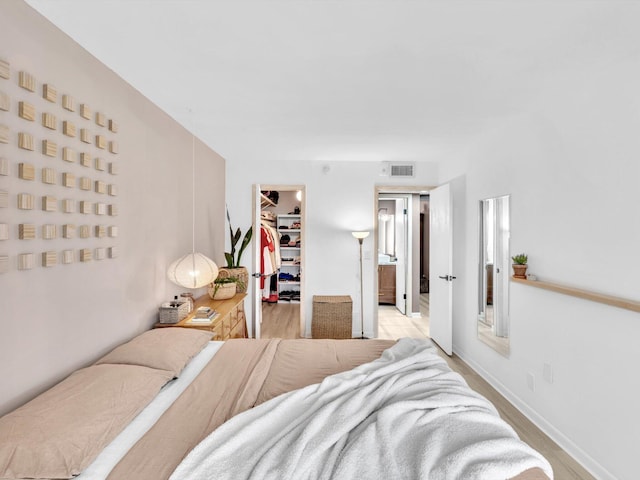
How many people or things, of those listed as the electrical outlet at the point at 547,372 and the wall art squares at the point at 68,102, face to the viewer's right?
1

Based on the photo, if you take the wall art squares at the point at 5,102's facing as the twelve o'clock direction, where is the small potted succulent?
The small potted succulent is roughly at 11 o'clock from the wall art squares.

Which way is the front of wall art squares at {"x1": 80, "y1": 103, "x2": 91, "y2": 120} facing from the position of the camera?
facing the viewer and to the right of the viewer

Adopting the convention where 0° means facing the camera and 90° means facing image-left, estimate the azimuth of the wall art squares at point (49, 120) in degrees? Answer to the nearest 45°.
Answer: approximately 315°

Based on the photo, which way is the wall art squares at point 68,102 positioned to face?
to the viewer's right
